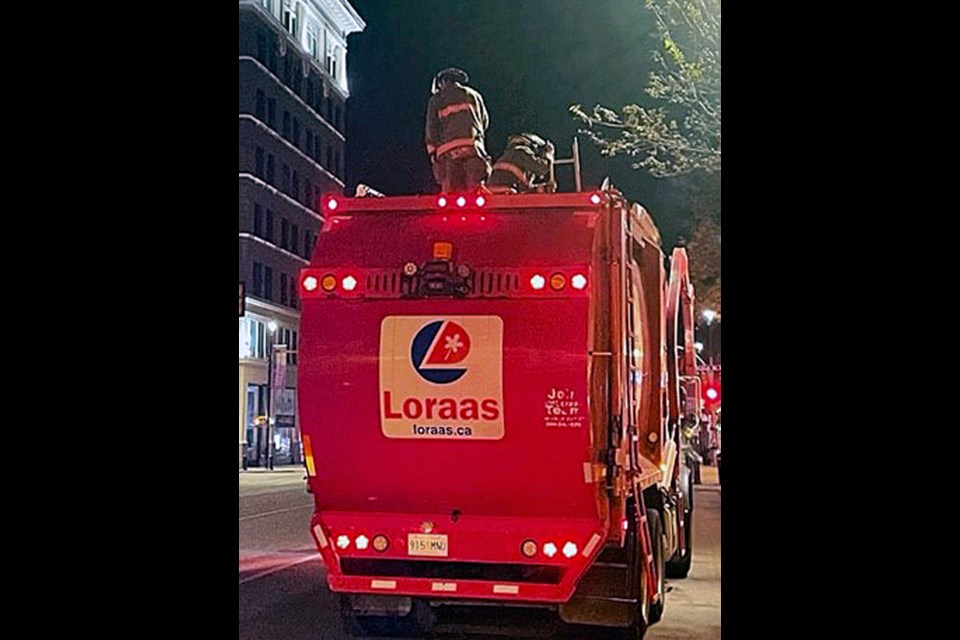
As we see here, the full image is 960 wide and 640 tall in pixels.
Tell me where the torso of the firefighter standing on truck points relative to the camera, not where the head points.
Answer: away from the camera

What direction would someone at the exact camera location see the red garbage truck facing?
facing away from the viewer

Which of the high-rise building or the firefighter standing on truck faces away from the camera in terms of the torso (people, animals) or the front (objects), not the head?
the firefighter standing on truck

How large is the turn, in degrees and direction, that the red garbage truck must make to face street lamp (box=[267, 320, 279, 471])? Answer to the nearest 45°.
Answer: approximately 45° to its left

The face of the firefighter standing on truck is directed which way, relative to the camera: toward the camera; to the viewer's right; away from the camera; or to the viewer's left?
away from the camera

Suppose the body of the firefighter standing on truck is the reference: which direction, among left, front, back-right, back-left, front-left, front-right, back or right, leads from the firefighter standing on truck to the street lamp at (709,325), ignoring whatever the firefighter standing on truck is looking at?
front-right

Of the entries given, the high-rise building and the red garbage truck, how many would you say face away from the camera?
1

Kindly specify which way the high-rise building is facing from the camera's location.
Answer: facing the viewer and to the right of the viewer

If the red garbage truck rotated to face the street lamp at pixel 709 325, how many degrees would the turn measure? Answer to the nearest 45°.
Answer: approximately 45° to its right
